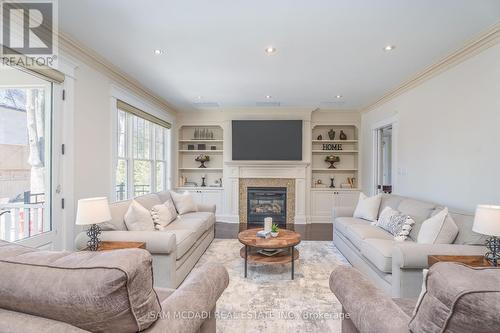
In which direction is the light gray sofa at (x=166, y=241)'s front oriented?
to the viewer's right

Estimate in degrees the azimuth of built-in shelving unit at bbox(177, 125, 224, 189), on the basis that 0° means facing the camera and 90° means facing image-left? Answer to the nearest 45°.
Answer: approximately 0°

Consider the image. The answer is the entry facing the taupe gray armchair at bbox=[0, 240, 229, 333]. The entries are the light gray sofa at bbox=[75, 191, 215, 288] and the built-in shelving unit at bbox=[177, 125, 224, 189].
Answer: the built-in shelving unit

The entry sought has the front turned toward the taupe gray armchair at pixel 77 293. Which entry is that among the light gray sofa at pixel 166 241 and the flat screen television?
the flat screen television

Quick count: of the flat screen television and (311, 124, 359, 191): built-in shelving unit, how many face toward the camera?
2

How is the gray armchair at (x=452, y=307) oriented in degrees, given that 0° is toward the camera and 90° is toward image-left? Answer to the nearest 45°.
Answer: approximately 135°

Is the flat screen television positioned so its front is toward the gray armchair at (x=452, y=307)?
yes

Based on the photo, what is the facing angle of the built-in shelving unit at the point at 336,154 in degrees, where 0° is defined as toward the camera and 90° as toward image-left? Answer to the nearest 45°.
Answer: approximately 0°

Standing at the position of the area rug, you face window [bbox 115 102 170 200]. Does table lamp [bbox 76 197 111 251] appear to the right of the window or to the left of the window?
left

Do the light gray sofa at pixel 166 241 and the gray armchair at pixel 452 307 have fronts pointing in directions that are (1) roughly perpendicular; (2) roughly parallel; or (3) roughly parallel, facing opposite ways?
roughly perpendicular

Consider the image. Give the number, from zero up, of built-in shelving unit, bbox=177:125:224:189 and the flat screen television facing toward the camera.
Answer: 2

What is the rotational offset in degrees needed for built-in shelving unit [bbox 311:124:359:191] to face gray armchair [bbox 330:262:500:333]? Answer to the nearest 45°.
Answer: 0° — it already faces it

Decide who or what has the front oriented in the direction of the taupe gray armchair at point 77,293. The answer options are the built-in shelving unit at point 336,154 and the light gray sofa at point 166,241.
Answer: the built-in shelving unit
